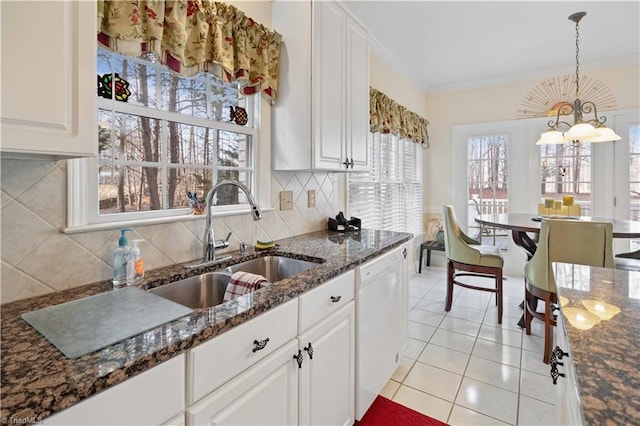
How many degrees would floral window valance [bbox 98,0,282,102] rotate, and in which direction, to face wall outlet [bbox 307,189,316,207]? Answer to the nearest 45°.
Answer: approximately 90° to its left

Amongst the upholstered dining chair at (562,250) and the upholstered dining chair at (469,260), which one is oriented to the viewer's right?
the upholstered dining chair at (469,260)

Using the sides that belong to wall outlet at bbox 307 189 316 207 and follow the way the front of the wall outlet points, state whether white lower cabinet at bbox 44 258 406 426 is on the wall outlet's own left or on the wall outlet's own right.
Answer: on the wall outlet's own right

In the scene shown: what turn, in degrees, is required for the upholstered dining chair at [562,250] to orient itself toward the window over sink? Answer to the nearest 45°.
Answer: approximately 90° to its left

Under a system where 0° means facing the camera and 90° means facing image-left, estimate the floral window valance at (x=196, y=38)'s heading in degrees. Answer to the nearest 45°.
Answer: approximately 315°

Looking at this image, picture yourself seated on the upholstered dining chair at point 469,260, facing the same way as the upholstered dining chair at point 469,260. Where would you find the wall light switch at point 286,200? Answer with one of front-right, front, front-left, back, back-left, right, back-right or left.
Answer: back-right

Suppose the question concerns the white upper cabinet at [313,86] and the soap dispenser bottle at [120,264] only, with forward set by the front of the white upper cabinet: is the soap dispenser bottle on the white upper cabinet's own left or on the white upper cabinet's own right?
on the white upper cabinet's own right

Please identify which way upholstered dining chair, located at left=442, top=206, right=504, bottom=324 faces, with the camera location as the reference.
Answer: facing to the right of the viewer

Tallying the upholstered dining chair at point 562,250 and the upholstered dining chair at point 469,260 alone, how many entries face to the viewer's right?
1

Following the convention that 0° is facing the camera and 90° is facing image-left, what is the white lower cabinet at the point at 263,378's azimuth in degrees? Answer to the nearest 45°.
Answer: approximately 315°

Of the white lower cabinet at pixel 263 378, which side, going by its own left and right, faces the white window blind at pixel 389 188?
left
